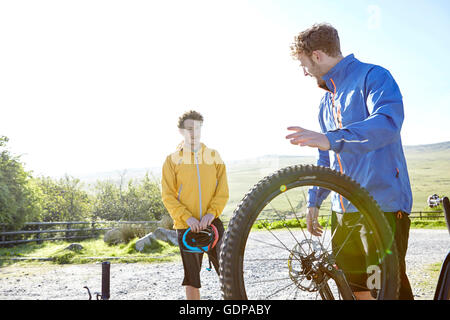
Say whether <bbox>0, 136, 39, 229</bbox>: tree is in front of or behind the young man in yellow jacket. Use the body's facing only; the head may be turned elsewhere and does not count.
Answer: behind

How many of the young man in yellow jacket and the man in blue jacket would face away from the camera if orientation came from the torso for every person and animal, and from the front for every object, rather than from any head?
0

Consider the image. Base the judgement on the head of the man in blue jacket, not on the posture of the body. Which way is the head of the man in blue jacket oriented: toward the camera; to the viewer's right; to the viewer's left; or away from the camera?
to the viewer's left

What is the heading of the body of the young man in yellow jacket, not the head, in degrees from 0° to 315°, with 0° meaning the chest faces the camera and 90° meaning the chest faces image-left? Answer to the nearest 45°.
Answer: approximately 0°

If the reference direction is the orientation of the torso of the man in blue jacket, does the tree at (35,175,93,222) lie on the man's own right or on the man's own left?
on the man's own right

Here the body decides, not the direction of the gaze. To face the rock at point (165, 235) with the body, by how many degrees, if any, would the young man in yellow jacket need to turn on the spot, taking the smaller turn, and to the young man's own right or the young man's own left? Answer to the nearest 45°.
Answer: approximately 180°

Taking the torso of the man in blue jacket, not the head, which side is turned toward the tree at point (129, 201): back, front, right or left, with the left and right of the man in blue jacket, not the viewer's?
right

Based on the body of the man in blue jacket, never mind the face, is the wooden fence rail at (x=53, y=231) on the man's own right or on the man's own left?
on the man's own right

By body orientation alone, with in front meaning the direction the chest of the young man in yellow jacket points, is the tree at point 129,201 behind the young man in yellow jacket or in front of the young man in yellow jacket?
behind

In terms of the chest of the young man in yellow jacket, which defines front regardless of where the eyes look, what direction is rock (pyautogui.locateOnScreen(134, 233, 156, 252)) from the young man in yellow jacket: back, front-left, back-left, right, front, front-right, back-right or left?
back

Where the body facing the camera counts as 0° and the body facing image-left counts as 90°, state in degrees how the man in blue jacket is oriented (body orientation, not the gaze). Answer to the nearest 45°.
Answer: approximately 45°

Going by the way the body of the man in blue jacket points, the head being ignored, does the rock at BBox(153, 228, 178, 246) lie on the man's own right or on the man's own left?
on the man's own right

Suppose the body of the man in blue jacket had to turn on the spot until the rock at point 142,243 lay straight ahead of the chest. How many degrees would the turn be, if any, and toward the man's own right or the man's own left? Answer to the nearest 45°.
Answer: approximately 90° to the man's own right
